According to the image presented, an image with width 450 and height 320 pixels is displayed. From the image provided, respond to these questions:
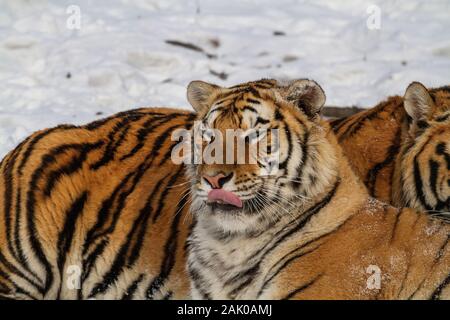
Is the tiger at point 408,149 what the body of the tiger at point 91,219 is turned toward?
yes

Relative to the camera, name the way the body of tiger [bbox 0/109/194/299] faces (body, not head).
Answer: to the viewer's right
